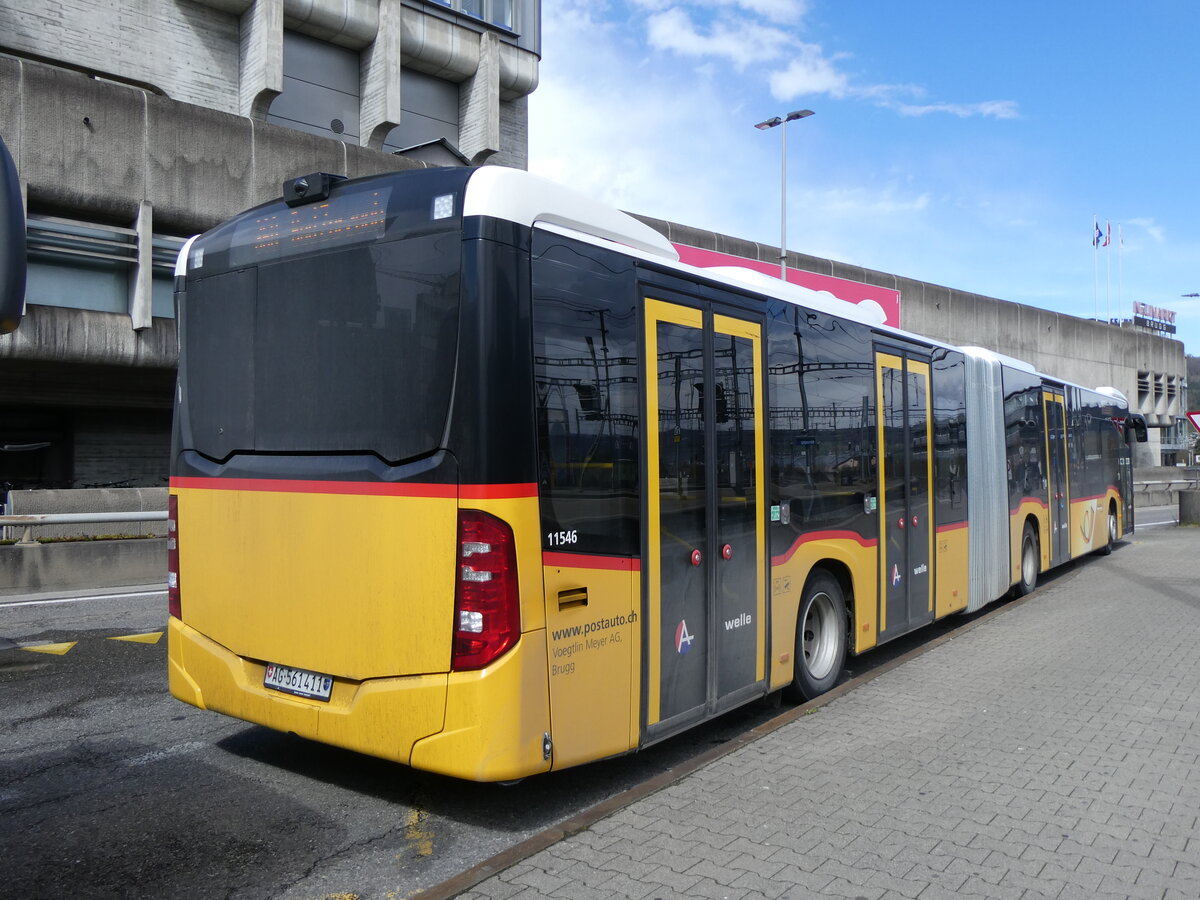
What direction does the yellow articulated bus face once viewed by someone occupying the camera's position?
facing away from the viewer and to the right of the viewer

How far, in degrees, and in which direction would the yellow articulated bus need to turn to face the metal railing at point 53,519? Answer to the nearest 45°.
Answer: approximately 90° to its left

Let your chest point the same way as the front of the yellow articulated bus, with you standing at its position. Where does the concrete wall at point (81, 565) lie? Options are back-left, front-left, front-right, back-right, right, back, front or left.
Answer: left
